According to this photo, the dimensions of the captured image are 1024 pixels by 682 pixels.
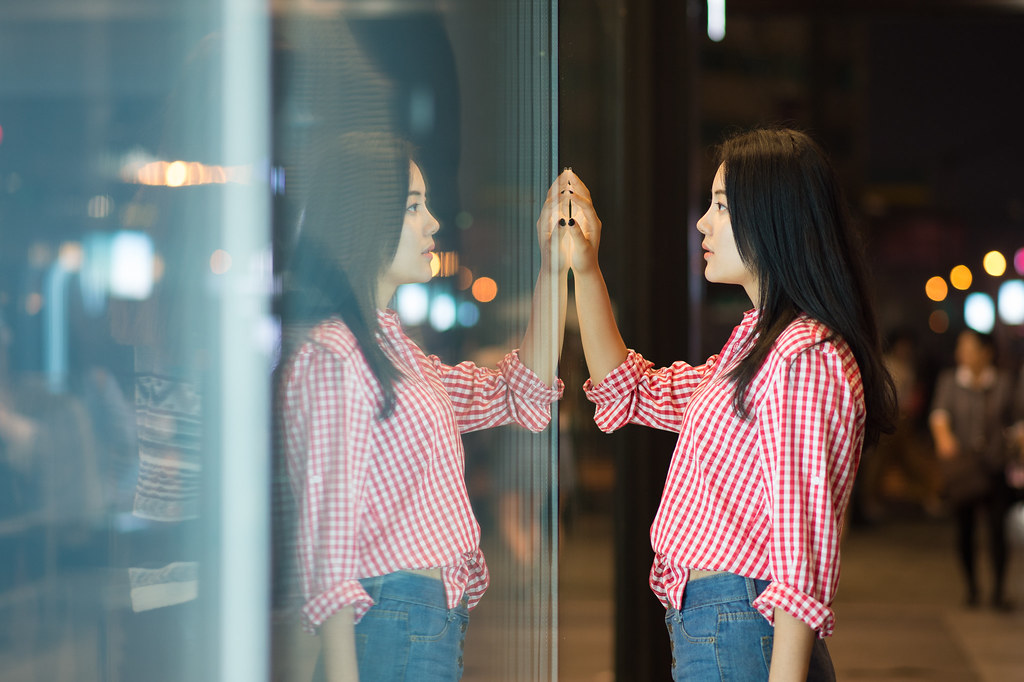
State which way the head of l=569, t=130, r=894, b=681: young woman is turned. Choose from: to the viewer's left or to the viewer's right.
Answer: to the viewer's left

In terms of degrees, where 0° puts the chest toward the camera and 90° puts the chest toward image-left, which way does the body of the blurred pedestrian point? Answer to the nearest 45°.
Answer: approximately 0°

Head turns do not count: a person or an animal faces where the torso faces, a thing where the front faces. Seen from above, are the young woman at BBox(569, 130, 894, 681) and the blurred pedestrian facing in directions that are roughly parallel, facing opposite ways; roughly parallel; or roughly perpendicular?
roughly perpendicular

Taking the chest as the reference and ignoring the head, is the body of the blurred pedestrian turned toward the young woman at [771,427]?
yes

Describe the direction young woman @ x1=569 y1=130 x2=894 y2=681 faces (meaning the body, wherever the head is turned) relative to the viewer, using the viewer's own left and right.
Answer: facing to the left of the viewer

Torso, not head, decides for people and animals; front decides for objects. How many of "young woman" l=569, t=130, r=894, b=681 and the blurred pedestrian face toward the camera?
1
